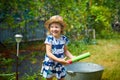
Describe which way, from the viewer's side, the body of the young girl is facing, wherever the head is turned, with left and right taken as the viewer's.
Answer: facing the viewer and to the right of the viewer
